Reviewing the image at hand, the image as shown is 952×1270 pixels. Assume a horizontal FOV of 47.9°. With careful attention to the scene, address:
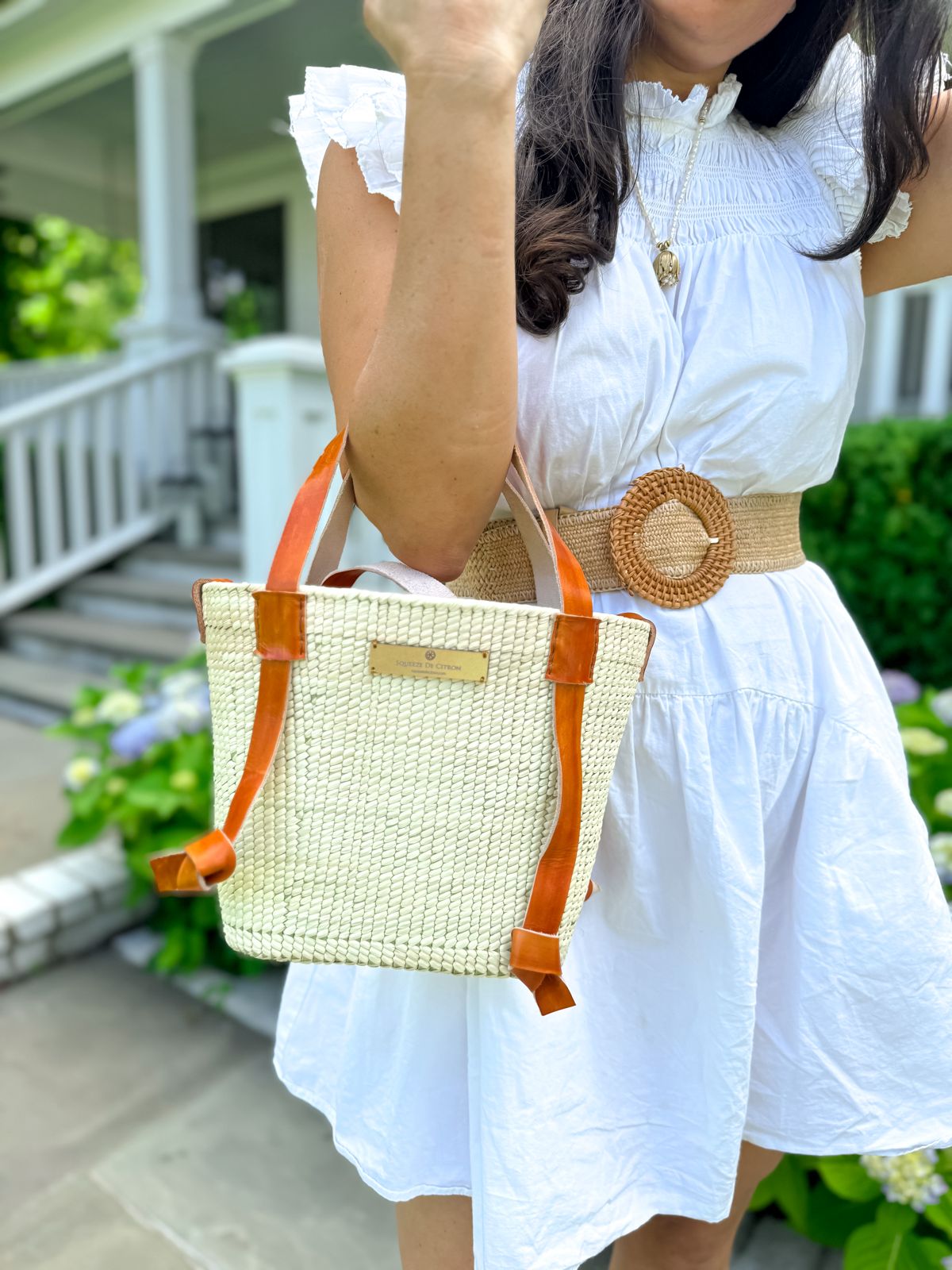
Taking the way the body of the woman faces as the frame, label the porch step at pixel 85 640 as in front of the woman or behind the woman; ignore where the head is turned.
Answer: behind

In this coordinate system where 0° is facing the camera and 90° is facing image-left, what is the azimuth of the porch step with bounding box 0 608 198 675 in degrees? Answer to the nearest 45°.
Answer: approximately 45°

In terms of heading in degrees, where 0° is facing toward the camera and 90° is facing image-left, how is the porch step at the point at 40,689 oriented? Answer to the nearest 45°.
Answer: approximately 45°

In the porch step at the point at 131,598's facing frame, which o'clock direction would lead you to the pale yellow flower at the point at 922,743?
The pale yellow flower is roughly at 10 o'clock from the porch step.

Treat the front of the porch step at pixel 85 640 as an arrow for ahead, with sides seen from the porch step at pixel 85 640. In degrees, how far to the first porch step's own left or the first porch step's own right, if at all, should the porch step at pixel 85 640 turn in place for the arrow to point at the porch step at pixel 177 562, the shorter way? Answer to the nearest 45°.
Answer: approximately 180°

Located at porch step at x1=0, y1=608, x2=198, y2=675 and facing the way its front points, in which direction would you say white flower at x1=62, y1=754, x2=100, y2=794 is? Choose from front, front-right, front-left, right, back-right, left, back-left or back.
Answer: front-left

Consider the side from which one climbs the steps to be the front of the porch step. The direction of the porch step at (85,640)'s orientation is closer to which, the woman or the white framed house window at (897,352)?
the woman

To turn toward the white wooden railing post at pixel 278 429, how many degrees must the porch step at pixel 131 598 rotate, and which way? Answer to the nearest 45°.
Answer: approximately 45° to its left

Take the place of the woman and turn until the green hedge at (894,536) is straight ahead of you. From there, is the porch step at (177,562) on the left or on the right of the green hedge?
left

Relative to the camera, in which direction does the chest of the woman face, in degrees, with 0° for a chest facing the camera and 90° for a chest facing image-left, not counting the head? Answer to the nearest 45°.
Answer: approximately 0°
